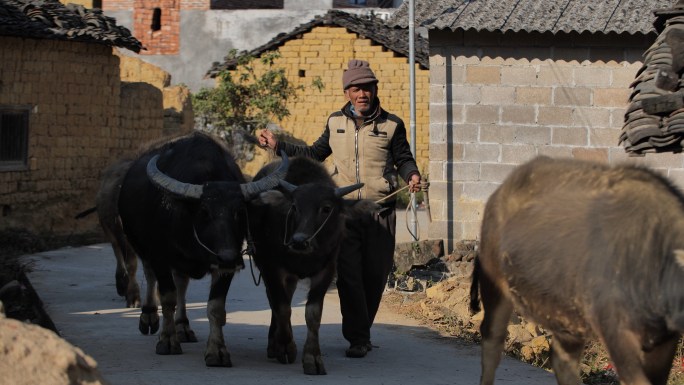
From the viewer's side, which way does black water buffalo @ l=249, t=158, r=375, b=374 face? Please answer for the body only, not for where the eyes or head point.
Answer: toward the camera

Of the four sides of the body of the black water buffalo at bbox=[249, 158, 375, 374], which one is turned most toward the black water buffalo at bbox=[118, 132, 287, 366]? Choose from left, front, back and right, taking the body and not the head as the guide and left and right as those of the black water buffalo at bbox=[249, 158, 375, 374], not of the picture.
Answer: right

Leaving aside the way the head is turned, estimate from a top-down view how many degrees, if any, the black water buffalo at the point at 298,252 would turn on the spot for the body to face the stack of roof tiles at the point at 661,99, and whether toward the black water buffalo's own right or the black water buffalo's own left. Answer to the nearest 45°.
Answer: approximately 90° to the black water buffalo's own left

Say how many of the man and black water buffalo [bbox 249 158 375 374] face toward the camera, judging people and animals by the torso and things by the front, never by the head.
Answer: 2

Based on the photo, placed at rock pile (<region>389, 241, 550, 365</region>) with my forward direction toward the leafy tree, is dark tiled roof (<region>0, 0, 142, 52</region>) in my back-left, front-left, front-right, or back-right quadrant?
front-left

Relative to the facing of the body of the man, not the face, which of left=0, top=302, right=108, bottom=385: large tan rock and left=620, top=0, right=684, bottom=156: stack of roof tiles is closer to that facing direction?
the large tan rock

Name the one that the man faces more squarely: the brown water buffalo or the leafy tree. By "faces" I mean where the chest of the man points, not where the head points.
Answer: the brown water buffalo

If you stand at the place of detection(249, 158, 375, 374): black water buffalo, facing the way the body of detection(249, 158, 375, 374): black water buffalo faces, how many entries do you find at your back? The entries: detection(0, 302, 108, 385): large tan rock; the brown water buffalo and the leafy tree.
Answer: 1

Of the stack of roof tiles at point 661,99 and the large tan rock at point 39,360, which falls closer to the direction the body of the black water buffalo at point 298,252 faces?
the large tan rock

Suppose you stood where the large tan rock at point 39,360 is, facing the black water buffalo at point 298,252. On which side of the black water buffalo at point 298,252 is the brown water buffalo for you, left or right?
right

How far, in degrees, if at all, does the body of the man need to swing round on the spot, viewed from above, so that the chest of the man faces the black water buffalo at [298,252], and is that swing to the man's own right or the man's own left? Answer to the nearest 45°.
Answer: approximately 45° to the man's own right

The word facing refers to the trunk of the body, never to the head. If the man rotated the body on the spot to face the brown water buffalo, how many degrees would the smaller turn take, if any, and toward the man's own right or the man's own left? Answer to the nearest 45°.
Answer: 0° — they already face it

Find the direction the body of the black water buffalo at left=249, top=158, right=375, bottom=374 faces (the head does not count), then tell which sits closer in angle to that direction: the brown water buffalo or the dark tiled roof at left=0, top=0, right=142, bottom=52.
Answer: the brown water buffalo

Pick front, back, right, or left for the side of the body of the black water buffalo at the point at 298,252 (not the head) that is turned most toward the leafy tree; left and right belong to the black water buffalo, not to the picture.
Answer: back
